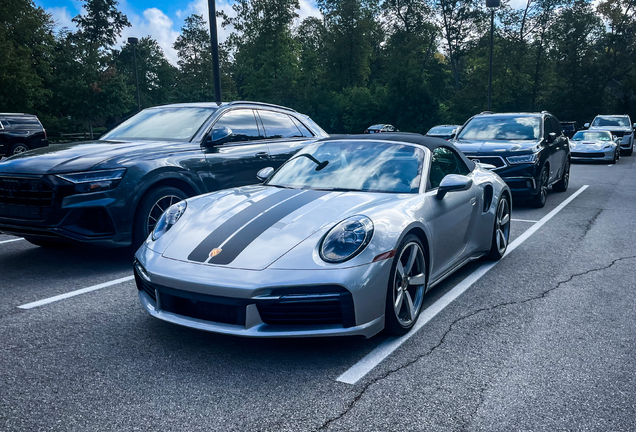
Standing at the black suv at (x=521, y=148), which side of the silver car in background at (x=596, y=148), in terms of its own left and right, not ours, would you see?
front

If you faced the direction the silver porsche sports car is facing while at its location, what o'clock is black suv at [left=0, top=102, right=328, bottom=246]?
The black suv is roughly at 3 o'clock from the silver porsche sports car.

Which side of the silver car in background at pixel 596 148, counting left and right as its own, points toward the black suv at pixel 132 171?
front

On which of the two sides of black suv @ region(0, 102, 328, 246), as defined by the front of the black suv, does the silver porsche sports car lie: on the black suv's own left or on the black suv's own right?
on the black suv's own left

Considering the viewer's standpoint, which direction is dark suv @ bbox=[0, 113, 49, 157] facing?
facing to the left of the viewer

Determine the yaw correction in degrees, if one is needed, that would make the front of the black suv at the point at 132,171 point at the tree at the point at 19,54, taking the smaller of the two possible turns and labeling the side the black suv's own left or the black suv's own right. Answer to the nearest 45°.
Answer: approximately 135° to the black suv's own right

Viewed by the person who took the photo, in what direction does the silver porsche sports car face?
facing the viewer and to the left of the viewer

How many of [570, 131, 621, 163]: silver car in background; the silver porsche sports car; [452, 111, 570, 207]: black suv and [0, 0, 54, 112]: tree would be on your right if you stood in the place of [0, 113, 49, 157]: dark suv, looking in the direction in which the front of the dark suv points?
1

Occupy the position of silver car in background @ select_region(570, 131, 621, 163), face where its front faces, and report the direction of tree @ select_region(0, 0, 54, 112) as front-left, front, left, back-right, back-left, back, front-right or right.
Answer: right

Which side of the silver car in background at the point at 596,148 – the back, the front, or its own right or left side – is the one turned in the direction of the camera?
front

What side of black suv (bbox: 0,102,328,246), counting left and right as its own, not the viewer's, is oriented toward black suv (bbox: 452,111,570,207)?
back

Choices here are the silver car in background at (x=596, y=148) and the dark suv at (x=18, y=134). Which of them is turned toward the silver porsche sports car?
the silver car in background
